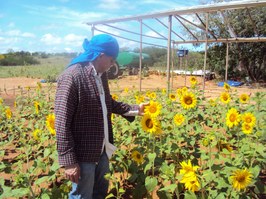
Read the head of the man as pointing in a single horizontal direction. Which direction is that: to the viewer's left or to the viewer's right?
to the viewer's right

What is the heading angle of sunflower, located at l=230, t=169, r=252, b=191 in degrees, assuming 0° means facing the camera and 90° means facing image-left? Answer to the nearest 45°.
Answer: approximately 0°

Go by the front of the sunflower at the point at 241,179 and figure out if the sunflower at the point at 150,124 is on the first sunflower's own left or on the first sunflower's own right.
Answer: on the first sunflower's own right

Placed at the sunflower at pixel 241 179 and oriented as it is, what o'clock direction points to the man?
The man is roughly at 3 o'clock from the sunflower.
